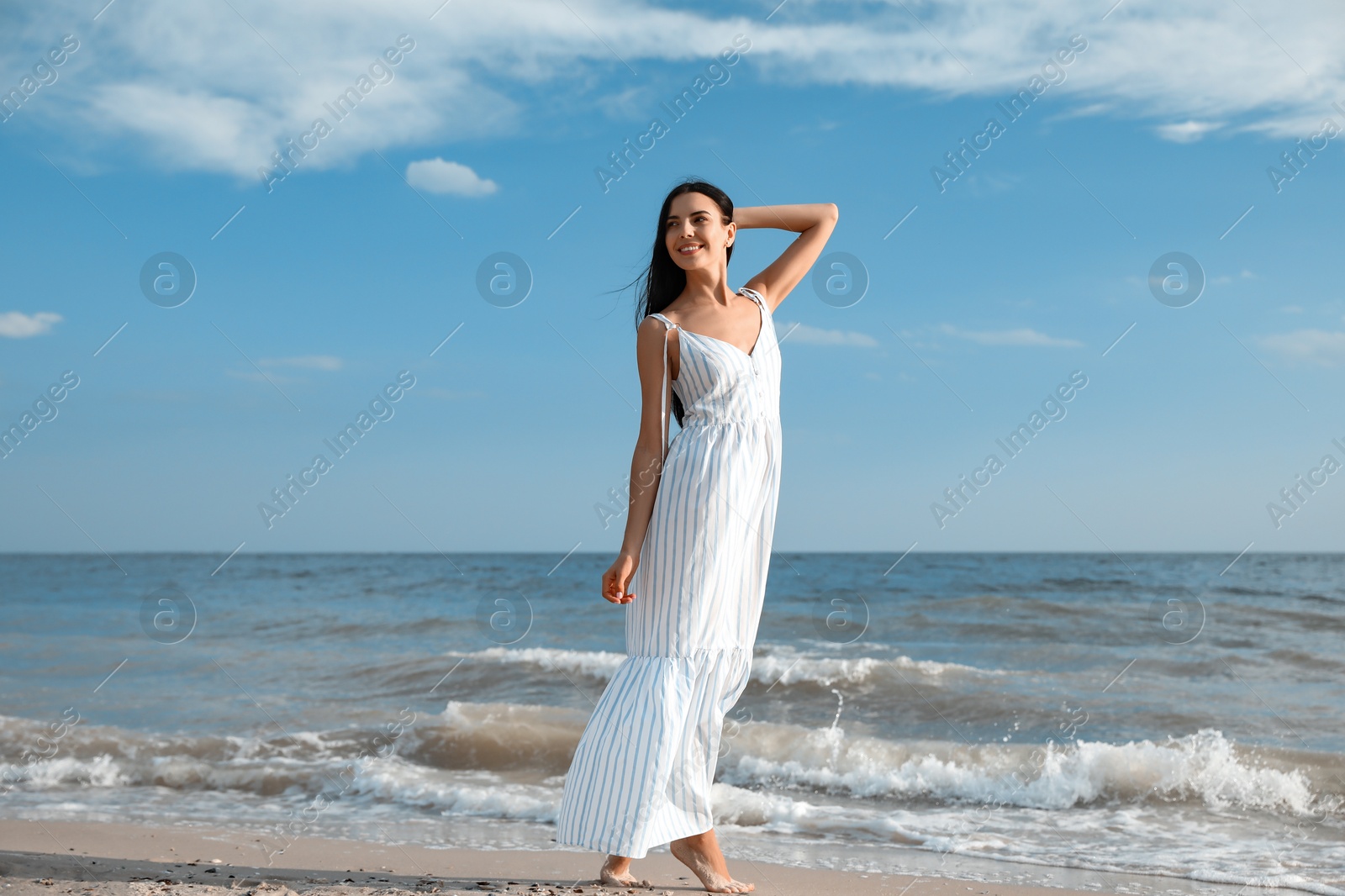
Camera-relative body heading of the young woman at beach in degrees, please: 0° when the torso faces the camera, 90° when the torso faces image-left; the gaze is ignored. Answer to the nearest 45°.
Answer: approximately 315°
